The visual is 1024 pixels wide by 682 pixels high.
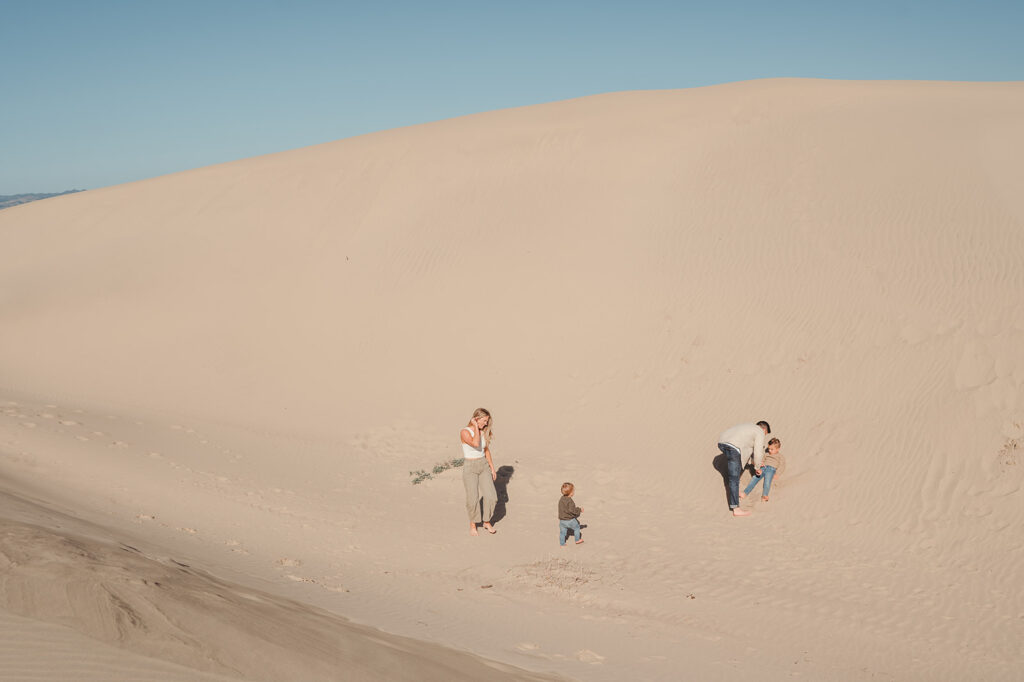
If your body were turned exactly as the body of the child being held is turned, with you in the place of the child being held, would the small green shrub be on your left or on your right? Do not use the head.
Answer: on your right

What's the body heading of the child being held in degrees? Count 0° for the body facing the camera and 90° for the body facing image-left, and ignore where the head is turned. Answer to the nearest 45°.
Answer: approximately 45°

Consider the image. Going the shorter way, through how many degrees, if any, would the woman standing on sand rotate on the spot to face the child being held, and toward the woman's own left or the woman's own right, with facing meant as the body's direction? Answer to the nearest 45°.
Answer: approximately 45° to the woman's own left

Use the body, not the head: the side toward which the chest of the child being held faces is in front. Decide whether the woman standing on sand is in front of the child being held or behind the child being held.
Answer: in front

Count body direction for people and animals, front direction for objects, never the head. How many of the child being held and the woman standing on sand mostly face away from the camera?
0

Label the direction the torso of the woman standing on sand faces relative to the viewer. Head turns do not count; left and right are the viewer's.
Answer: facing the viewer and to the right of the viewer

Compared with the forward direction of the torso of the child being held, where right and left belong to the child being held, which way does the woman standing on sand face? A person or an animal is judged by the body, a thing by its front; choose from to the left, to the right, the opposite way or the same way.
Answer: to the left
